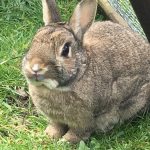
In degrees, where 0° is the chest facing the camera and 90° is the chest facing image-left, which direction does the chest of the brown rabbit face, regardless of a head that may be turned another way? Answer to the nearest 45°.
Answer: approximately 45°

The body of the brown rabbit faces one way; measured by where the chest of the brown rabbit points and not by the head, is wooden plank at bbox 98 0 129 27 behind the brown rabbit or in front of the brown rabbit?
behind
